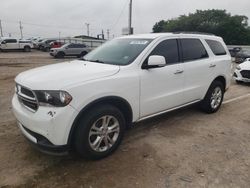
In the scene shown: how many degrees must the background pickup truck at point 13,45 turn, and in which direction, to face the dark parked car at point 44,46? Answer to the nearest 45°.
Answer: approximately 135° to its right

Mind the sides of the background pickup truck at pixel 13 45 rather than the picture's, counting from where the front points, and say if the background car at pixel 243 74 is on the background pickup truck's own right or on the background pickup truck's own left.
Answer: on the background pickup truck's own left

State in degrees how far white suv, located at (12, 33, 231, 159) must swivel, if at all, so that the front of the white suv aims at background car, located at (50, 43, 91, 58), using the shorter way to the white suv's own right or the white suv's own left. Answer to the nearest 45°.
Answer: approximately 135° to the white suv's own right

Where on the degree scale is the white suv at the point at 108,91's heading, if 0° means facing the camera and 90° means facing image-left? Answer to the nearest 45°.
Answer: approximately 45°

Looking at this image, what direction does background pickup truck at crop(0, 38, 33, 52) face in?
to the viewer's left

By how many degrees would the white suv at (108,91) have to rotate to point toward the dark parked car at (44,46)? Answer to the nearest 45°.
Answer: approximately 135° to its right

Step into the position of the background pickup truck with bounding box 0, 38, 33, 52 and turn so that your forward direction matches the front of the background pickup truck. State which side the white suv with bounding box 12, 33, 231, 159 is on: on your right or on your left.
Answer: on your left

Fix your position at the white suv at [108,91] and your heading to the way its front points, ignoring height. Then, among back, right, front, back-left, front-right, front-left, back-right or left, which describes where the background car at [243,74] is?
back
